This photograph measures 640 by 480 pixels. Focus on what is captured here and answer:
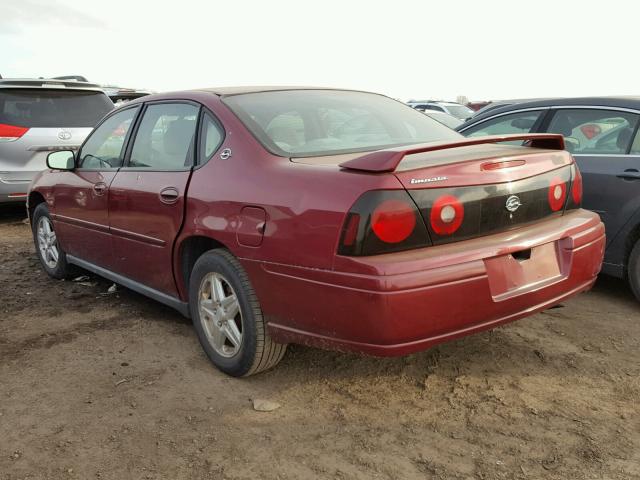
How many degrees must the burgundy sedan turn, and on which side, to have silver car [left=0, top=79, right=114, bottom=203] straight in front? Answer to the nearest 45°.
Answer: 0° — it already faces it

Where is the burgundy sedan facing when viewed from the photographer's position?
facing away from the viewer and to the left of the viewer

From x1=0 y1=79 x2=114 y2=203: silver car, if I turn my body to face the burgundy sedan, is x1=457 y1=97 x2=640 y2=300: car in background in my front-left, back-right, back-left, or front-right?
front-left

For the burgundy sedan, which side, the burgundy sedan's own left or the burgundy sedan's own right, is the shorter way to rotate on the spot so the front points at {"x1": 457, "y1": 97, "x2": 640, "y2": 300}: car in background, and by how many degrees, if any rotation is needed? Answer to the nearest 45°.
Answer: approximately 90° to the burgundy sedan's own right

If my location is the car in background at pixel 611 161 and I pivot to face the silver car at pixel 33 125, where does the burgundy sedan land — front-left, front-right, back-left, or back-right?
front-left
